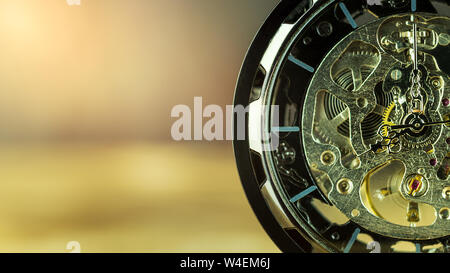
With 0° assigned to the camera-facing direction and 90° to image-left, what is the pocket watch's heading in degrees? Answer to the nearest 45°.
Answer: approximately 0°
